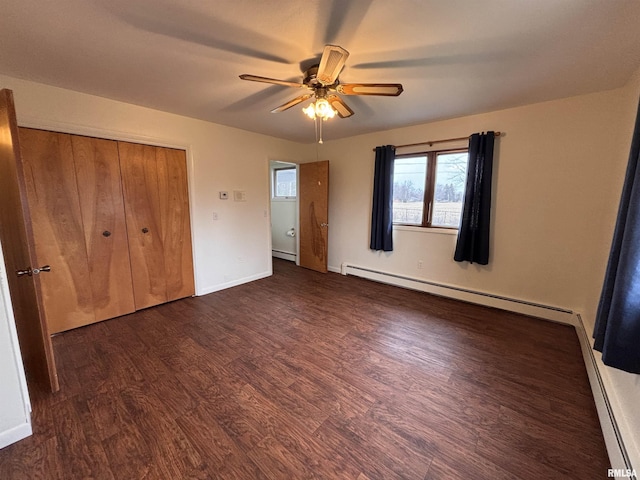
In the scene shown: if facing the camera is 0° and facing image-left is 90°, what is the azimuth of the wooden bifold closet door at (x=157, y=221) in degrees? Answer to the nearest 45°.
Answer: approximately 315°

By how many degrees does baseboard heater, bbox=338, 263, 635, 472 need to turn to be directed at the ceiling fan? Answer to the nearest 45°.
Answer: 0° — it already faces it

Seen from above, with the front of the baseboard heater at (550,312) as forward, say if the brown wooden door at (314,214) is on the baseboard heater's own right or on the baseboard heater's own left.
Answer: on the baseboard heater's own right

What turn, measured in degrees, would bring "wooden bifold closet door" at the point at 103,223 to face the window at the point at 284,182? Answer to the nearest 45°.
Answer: approximately 90° to its left

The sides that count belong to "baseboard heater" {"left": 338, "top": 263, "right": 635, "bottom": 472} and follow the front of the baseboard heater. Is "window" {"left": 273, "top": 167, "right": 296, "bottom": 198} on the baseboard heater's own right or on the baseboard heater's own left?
on the baseboard heater's own right

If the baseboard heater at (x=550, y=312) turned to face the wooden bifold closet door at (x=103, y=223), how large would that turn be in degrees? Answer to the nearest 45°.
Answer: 0° — it already faces it

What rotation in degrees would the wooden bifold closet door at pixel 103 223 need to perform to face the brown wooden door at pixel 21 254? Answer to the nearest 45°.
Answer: approximately 45° to its right
